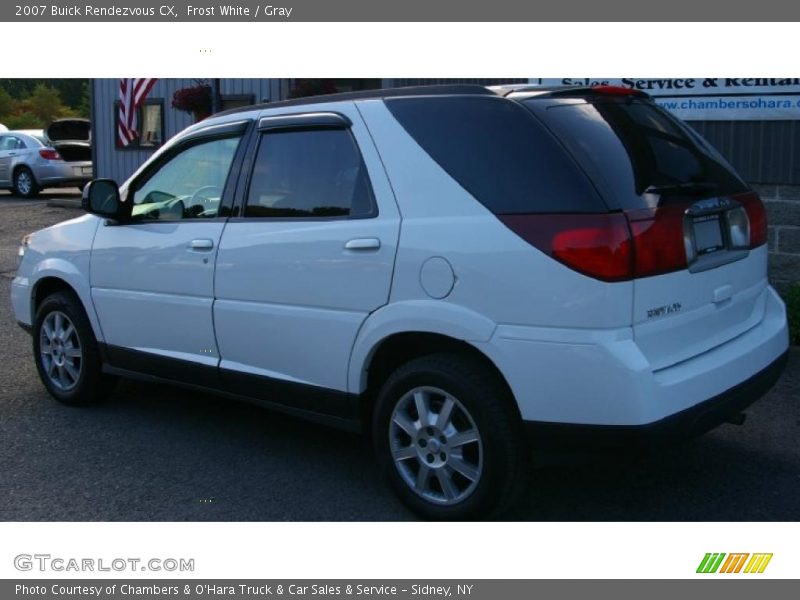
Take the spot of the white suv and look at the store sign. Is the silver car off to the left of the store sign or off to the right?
left

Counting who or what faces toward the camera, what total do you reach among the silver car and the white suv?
0

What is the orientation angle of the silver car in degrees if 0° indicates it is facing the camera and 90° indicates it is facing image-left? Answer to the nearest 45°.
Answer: approximately 135°

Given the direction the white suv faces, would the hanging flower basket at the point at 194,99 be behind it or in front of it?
in front

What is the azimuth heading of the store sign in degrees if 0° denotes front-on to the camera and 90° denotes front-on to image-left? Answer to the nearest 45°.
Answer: approximately 0°

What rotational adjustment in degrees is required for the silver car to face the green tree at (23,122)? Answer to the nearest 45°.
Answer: approximately 45° to its right

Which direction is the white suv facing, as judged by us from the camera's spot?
facing away from the viewer and to the left of the viewer

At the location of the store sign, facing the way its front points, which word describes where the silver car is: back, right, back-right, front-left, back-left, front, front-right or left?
back-right
